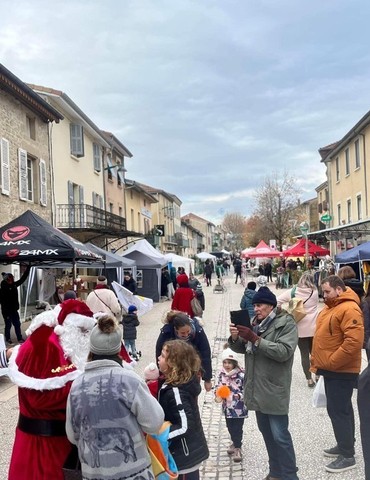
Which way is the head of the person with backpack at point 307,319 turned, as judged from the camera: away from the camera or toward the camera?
away from the camera

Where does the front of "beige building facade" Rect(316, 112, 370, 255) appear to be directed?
to the viewer's left

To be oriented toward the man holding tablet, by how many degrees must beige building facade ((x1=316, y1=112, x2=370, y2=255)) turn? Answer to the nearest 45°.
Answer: approximately 90° to its left

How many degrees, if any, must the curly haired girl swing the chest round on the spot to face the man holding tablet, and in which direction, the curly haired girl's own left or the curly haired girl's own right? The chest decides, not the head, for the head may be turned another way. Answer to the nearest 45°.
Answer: approximately 135° to the curly haired girl's own right

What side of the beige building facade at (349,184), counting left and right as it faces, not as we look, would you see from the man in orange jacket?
left

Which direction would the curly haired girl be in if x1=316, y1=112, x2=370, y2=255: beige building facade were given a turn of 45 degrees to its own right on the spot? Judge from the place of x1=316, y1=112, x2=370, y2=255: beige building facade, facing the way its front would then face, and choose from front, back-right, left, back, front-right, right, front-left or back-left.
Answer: back-left

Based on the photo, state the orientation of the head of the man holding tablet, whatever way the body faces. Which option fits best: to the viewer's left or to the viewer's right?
to the viewer's left
